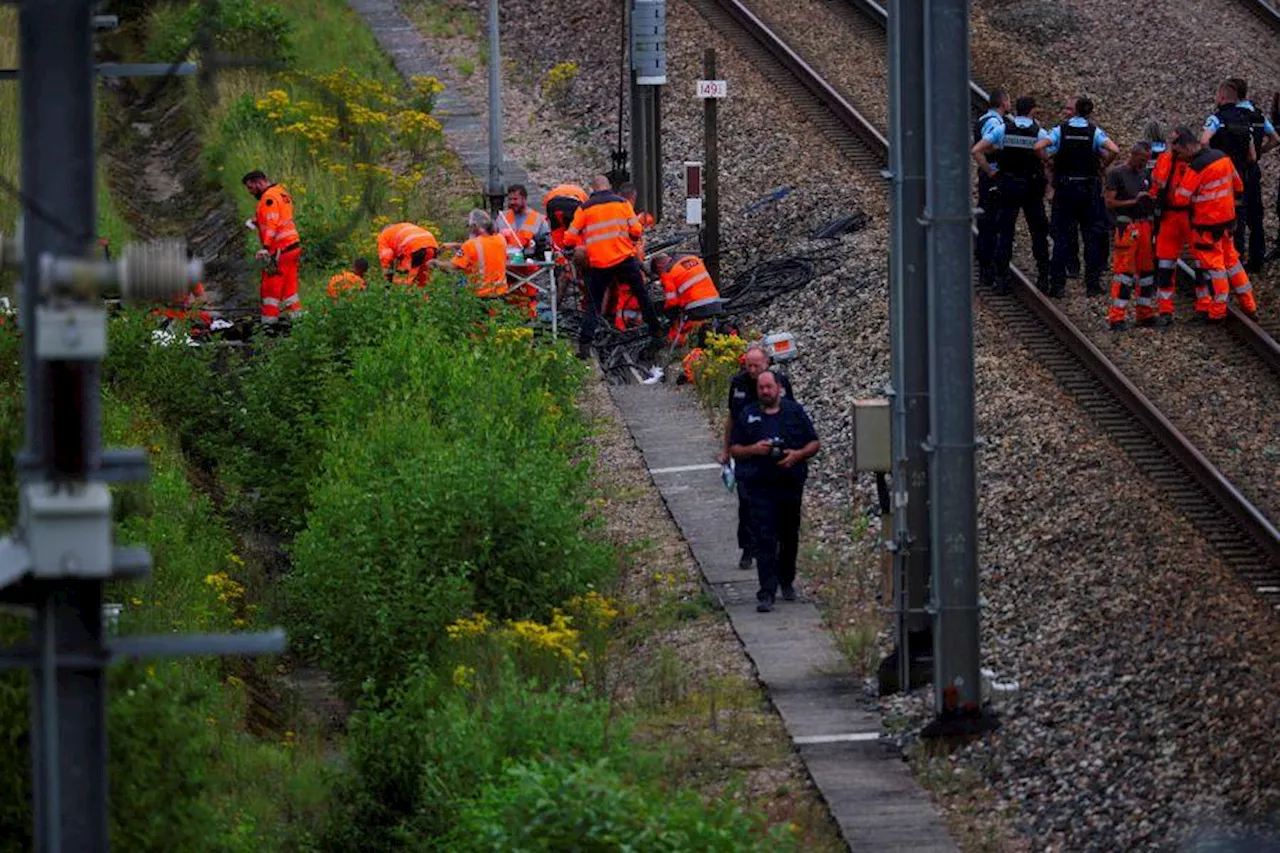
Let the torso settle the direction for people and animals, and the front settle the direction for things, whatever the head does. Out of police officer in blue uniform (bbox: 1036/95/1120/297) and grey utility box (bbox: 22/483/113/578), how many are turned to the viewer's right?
0

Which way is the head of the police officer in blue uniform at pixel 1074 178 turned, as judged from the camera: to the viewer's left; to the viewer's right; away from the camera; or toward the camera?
away from the camera

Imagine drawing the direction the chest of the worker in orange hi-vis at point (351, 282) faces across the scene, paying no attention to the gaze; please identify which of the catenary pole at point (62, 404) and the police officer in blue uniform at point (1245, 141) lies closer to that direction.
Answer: the police officer in blue uniform

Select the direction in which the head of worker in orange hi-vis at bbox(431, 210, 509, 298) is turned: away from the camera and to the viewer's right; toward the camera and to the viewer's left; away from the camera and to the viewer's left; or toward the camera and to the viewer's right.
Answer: away from the camera and to the viewer's left

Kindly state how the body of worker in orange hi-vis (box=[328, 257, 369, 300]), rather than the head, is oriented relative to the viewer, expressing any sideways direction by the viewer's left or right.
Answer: facing to the right of the viewer

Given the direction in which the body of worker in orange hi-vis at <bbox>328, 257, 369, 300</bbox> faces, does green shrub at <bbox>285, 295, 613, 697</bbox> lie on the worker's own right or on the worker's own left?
on the worker's own right

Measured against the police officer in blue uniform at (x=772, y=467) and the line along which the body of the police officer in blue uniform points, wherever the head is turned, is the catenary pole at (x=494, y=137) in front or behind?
behind

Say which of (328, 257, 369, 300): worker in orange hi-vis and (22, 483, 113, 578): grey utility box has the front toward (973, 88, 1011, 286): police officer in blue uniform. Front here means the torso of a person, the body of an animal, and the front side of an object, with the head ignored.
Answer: the worker in orange hi-vis
